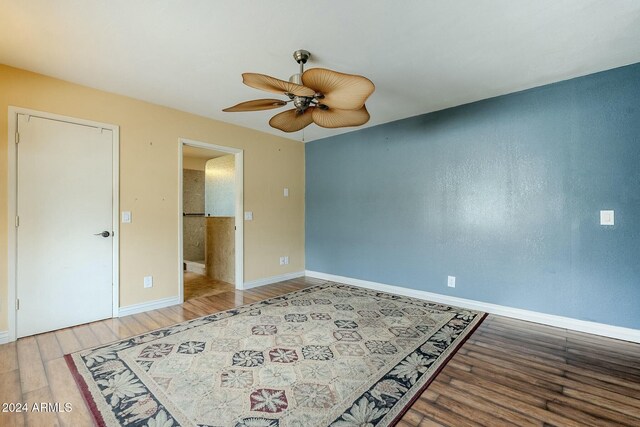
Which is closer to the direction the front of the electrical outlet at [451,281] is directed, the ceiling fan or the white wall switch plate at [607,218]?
the ceiling fan

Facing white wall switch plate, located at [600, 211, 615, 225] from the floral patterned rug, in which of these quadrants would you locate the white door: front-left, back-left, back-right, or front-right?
back-left

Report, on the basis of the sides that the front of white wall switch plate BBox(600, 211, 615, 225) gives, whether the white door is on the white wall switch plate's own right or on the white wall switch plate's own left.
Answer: on the white wall switch plate's own right

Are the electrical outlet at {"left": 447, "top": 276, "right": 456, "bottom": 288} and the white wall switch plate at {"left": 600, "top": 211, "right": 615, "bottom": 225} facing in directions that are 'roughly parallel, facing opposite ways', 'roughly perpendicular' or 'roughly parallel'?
roughly parallel

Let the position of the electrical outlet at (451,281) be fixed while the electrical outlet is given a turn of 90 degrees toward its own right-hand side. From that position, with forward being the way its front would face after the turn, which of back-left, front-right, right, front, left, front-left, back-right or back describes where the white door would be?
front-left

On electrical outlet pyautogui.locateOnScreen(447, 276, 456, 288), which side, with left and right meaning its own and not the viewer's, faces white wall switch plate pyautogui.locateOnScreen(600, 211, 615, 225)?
left

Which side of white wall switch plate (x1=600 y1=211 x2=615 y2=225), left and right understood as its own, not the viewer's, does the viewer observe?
front

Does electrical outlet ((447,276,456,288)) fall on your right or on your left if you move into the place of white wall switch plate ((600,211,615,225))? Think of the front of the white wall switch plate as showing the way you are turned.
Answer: on your right

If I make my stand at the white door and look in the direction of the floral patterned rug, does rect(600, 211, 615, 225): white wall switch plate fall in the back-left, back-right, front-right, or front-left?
front-left

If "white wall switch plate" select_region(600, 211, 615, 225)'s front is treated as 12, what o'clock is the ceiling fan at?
The ceiling fan is roughly at 1 o'clock from the white wall switch plate.

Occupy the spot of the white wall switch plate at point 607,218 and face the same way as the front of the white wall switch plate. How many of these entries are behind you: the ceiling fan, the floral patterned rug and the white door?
0

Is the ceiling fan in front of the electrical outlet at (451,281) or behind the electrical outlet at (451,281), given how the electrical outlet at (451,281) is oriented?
in front

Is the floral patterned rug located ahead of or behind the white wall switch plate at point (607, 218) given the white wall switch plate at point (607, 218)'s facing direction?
ahead
